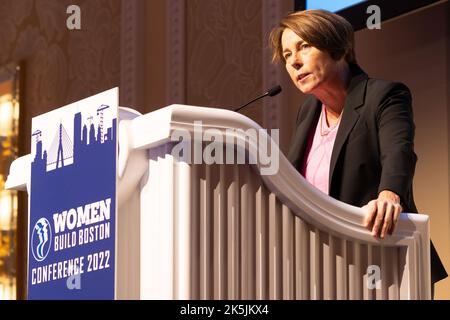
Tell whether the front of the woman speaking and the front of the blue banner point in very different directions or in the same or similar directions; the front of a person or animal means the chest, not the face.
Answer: same or similar directions

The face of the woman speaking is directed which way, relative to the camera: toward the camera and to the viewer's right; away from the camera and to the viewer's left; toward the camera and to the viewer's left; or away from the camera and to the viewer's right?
toward the camera and to the viewer's left

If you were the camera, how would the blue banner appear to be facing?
facing the viewer and to the left of the viewer

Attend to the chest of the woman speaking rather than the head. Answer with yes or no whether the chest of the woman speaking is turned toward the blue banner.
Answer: yes

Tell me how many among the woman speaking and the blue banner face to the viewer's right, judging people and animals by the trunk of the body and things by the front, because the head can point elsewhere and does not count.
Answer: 0

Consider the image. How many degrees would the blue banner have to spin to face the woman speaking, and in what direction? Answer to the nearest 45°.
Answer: approximately 180°
